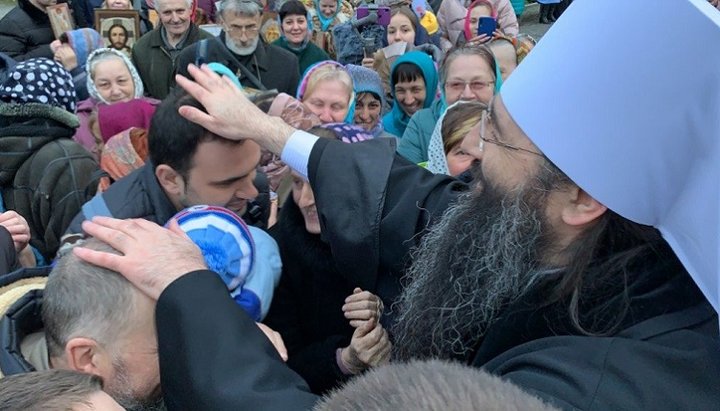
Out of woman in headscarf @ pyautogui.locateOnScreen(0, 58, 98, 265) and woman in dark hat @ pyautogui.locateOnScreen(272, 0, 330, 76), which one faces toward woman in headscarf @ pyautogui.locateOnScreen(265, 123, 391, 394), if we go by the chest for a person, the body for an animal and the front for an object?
woman in dark hat @ pyautogui.locateOnScreen(272, 0, 330, 76)

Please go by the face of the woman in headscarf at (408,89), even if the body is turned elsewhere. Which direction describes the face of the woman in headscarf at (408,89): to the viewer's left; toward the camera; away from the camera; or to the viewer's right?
toward the camera

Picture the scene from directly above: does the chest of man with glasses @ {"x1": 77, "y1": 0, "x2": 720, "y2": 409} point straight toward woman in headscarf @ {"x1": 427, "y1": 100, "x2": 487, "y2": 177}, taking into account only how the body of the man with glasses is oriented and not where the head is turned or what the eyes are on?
no

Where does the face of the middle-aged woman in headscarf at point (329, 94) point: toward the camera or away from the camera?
toward the camera

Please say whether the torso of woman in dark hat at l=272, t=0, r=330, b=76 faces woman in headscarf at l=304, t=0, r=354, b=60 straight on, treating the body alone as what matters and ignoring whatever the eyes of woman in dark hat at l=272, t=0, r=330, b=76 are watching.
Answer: no

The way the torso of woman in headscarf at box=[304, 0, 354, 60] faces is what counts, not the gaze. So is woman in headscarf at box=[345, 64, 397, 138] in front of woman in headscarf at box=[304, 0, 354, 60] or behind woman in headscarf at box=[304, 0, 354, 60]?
in front

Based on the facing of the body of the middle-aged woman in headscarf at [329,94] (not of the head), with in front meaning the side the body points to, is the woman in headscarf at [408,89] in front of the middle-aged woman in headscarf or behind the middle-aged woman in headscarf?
behind

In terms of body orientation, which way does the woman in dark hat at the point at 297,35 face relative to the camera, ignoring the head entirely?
toward the camera

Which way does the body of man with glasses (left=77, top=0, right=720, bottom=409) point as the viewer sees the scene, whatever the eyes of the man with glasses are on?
to the viewer's left

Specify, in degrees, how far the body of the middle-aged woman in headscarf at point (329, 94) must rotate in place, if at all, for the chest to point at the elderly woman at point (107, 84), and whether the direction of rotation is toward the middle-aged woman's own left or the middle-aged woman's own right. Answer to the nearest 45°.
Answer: approximately 135° to the middle-aged woman's own right

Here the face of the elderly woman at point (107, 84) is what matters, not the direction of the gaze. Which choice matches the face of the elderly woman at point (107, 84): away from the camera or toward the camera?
toward the camera

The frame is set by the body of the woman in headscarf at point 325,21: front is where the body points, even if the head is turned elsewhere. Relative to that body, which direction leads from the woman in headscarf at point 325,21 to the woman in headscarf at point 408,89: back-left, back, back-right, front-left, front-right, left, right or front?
front

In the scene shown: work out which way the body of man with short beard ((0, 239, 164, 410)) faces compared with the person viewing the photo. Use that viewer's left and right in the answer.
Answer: facing to the right of the viewer

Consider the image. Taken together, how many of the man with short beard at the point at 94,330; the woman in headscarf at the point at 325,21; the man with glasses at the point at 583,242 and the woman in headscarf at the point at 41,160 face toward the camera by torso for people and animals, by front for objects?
1

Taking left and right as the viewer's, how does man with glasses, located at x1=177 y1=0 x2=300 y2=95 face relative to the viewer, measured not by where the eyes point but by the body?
facing the viewer

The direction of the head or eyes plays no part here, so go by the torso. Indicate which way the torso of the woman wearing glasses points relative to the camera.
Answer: toward the camera

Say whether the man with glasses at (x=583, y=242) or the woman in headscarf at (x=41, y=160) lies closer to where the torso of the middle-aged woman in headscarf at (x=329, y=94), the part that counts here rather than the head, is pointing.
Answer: the man with glasses

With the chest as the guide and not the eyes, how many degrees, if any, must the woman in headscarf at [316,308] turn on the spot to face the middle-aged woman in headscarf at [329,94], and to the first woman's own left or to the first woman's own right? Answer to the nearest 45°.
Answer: approximately 135° to the first woman's own left

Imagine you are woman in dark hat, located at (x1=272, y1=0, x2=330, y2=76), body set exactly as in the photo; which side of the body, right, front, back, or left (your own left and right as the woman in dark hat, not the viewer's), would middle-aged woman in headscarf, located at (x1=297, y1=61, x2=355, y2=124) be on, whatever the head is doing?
front

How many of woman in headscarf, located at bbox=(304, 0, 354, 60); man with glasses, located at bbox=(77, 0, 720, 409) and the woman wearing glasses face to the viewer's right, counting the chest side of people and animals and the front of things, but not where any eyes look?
0

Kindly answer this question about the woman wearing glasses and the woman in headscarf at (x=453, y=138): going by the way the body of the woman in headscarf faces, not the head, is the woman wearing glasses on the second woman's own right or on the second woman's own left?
on the second woman's own left
